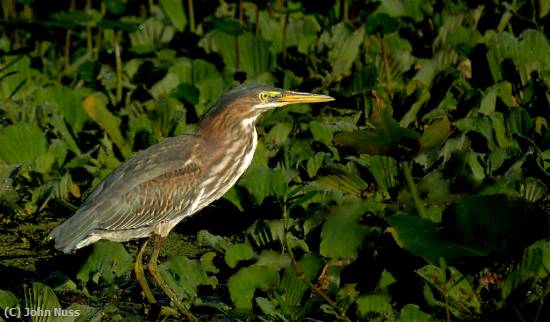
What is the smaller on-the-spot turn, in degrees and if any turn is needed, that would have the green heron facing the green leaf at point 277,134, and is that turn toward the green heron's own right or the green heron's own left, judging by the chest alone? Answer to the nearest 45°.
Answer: approximately 45° to the green heron's own left

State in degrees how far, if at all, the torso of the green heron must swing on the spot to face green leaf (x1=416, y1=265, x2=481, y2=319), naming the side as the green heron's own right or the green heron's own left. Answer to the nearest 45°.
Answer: approximately 45° to the green heron's own right

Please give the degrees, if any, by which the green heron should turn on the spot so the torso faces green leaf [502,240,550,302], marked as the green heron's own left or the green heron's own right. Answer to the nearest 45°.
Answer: approximately 45° to the green heron's own right

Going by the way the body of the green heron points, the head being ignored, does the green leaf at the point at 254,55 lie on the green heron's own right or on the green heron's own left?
on the green heron's own left

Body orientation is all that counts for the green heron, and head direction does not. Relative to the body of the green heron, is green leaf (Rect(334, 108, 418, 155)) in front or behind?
in front

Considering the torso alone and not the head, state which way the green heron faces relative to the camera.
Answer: to the viewer's right

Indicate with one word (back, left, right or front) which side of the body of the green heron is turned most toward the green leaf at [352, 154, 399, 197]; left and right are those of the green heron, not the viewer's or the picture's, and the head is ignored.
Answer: front

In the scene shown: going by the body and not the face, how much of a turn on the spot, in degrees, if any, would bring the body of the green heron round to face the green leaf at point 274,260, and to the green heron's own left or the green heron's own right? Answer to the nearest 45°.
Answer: approximately 45° to the green heron's own right

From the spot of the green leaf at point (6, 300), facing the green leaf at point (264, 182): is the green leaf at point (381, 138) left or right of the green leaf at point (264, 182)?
right
